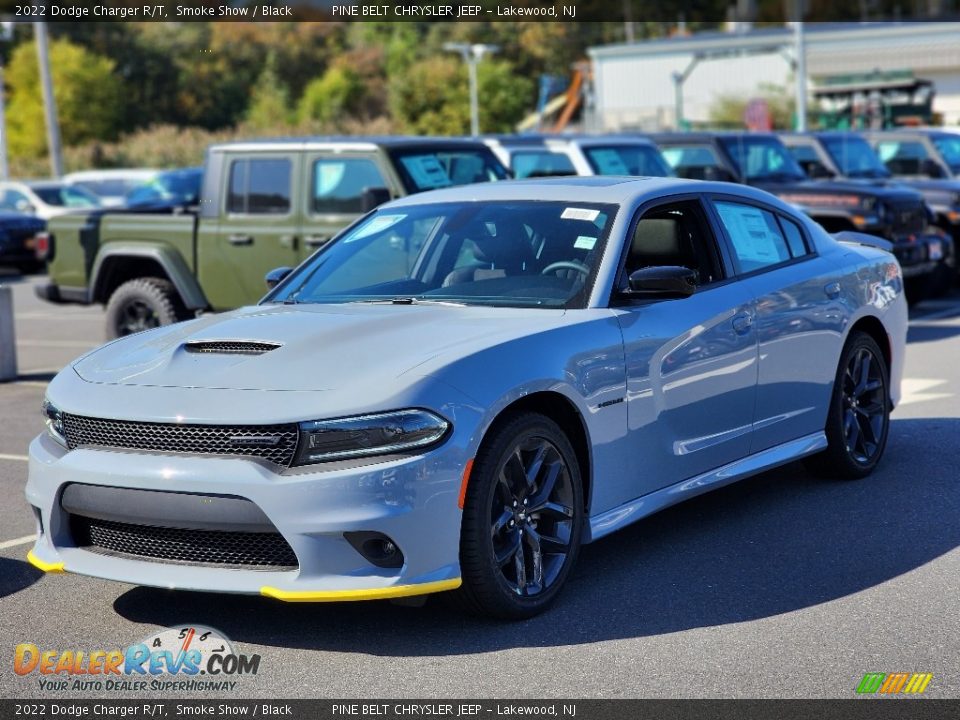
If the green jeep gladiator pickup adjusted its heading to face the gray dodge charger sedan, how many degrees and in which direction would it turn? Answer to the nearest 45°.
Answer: approximately 45° to its right

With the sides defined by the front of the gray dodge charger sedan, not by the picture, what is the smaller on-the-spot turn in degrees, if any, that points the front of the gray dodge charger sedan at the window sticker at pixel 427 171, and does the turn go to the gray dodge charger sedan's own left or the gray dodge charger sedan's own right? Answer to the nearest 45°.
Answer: approximately 135° to the gray dodge charger sedan's own right

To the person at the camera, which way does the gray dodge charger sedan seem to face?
facing the viewer and to the left of the viewer

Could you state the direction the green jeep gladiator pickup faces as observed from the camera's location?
facing the viewer and to the right of the viewer

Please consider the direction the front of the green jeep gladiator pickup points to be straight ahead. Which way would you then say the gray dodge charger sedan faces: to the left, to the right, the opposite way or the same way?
to the right

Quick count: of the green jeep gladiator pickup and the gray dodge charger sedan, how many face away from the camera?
0
